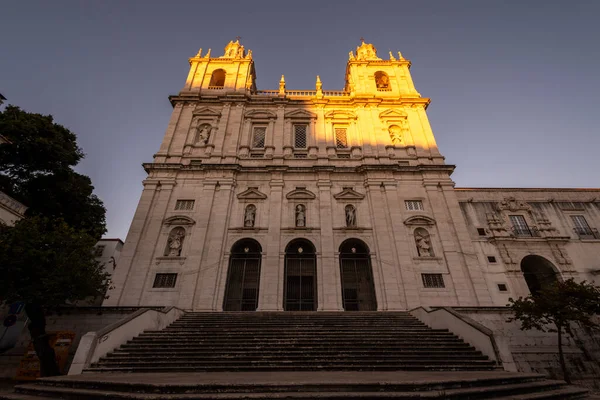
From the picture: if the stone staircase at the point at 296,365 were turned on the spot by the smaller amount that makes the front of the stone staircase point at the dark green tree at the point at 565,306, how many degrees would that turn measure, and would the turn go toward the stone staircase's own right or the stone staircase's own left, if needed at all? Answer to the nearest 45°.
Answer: approximately 90° to the stone staircase's own left

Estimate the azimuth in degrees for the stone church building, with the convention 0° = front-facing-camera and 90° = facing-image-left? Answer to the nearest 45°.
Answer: approximately 0°

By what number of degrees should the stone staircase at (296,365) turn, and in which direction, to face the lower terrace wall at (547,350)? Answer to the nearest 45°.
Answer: approximately 90° to its left

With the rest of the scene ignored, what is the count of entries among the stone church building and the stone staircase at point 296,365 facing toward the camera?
2

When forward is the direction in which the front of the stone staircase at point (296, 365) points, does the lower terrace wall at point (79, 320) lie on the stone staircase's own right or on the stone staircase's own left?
on the stone staircase's own right

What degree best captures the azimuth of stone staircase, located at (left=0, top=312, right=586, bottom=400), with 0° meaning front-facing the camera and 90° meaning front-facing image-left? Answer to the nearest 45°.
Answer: approximately 0°

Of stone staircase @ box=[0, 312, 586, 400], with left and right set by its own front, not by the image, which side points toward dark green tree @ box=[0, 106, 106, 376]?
right
